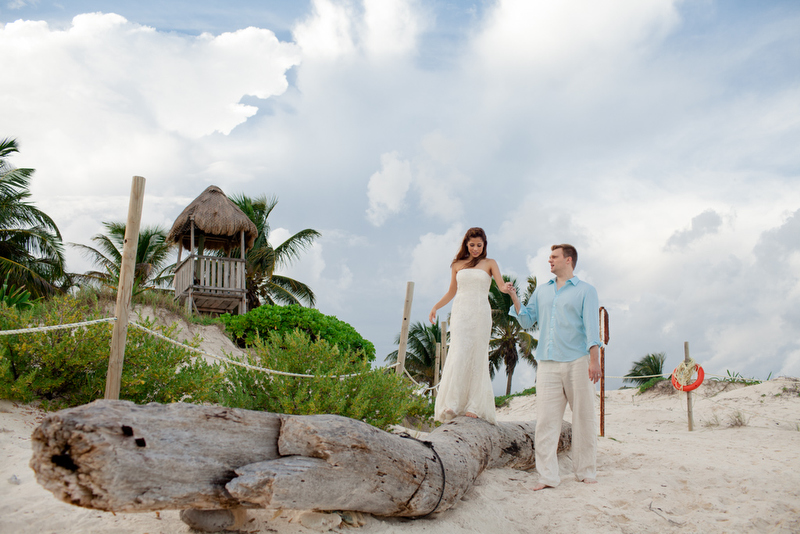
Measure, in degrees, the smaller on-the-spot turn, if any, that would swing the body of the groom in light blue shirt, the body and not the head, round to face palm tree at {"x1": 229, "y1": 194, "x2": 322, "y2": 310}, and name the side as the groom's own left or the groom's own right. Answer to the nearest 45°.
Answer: approximately 90° to the groom's own right

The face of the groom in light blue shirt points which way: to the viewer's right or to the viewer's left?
to the viewer's left

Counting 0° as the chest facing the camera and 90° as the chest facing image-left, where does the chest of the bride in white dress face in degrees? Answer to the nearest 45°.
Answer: approximately 0°

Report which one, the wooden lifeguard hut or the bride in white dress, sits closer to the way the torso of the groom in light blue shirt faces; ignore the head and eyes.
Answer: the bride in white dress

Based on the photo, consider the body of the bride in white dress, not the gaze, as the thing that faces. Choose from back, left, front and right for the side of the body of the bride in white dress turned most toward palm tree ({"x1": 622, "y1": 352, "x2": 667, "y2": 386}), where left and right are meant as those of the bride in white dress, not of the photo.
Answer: back
